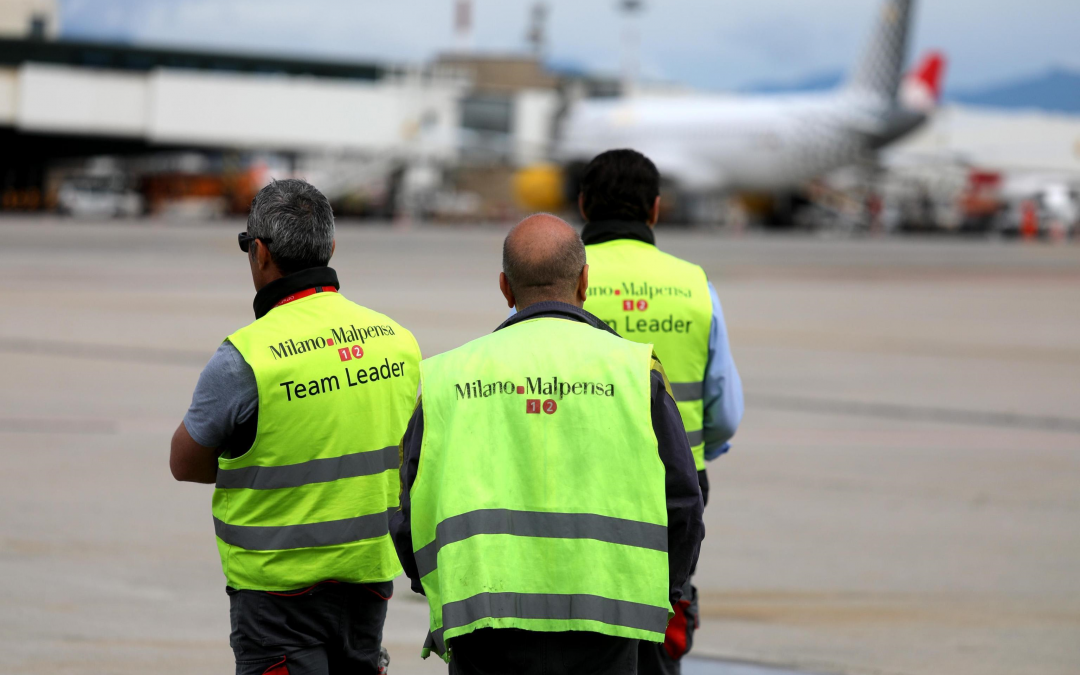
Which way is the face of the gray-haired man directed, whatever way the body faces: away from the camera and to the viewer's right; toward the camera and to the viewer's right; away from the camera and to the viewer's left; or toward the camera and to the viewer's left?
away from the camera and to the viewer's left

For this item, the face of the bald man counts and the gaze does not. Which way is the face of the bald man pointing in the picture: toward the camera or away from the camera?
away from the camera

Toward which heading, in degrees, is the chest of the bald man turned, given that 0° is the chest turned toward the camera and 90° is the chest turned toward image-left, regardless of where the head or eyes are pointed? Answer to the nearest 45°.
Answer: approximately 180°

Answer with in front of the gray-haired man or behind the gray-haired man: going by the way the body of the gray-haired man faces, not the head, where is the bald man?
behind

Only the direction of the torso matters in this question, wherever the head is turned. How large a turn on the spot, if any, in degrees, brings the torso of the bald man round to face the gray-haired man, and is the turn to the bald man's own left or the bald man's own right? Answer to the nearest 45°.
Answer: approximately 45° to the bald man's own left

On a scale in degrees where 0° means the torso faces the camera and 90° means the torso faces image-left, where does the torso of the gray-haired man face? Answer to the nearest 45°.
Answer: approximately 135°
